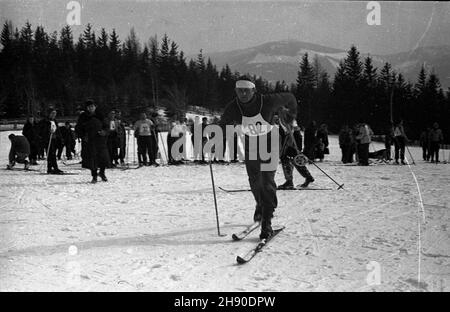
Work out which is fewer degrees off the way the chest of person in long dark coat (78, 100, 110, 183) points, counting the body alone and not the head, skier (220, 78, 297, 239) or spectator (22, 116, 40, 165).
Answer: the skier

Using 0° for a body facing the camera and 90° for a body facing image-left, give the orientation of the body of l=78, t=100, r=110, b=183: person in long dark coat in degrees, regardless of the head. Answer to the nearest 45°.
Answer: approximately 0°

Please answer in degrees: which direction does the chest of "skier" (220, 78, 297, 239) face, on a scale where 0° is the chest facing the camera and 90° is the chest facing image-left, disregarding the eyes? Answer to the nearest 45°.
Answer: approximately 0°

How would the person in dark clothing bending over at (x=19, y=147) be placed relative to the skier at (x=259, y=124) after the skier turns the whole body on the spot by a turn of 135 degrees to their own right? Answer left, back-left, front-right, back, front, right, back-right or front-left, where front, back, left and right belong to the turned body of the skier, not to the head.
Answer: front

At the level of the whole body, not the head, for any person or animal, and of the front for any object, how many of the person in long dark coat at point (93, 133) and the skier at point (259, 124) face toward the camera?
2
